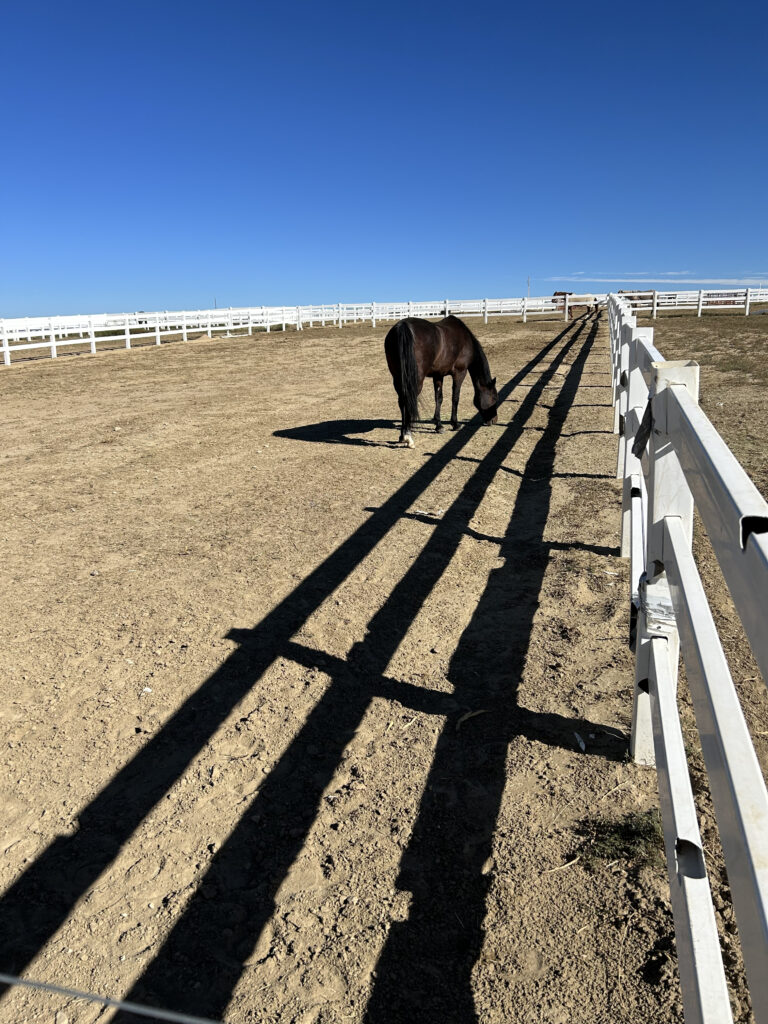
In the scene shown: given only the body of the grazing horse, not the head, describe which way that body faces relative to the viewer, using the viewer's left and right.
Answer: facing away from the viewer and to the right of the viewer

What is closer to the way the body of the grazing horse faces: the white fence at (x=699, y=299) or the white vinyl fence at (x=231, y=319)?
the white fence

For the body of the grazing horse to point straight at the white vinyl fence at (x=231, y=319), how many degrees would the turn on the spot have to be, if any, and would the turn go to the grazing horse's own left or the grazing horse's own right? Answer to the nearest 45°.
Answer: approximately 45° to the grazing horse's own left
